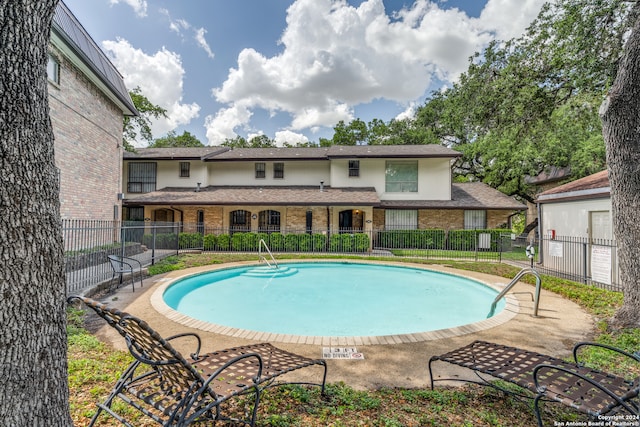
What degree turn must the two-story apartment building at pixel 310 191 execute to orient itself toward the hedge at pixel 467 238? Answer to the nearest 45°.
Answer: approximately 90° to its left

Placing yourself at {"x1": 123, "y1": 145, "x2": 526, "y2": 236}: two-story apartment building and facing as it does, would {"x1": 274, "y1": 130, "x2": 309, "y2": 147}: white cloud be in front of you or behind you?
behind

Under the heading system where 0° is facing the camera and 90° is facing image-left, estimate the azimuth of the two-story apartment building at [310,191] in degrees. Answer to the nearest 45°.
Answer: approximately 0°

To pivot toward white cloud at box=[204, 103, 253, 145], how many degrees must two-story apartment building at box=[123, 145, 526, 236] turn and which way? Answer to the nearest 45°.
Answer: approximately 135° to its right
